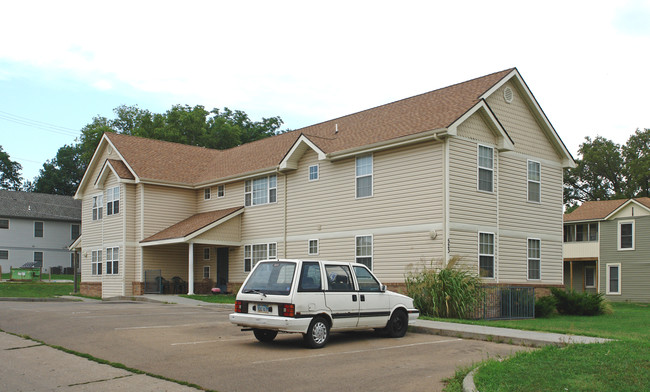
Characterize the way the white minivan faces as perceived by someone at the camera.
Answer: facing away from the viewer and to the right of the viewer
